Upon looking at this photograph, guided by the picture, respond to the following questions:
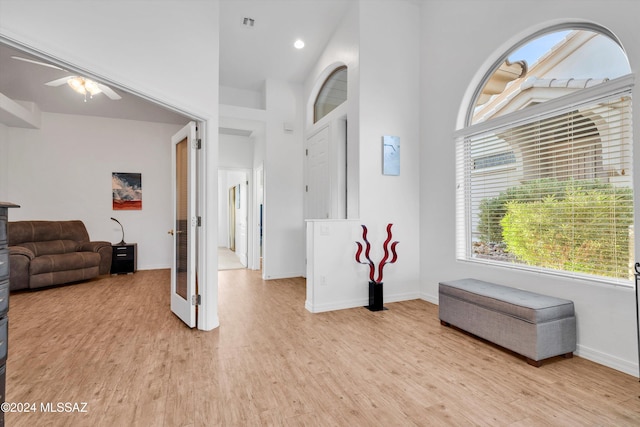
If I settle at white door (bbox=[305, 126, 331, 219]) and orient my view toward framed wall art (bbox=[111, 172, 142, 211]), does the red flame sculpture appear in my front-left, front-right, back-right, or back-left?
back-left

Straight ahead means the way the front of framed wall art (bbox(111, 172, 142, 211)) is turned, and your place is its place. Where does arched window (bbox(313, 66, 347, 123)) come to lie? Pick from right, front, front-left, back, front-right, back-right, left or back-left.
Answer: front-left

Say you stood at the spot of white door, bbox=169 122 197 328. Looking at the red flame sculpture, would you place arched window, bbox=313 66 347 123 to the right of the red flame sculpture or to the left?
left

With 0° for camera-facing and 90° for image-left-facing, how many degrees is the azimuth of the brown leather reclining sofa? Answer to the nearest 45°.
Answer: approximately 315°

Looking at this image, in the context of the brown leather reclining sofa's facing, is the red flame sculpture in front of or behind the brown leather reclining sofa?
in front

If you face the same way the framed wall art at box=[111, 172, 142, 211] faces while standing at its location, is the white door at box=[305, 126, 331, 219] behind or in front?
in front

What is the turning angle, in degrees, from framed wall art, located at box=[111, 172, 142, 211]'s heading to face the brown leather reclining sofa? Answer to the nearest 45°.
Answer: approximately 45° to its right

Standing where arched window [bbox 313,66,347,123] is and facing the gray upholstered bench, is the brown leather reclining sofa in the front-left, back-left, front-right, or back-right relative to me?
back-right

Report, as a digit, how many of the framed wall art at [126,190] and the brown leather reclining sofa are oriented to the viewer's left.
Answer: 0

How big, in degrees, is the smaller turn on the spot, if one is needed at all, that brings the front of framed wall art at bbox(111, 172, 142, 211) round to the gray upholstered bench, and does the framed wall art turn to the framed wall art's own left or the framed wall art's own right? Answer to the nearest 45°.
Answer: approximately 45° to the framed wall art's own left

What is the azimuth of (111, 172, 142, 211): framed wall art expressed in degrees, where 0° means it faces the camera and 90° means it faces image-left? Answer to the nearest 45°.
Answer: approximately 0°
